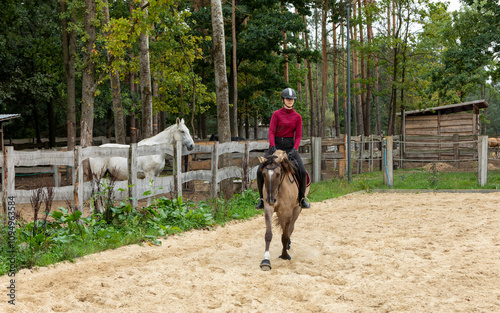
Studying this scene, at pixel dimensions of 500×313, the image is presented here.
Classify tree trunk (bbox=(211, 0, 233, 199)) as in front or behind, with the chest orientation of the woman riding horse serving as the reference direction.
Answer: behind

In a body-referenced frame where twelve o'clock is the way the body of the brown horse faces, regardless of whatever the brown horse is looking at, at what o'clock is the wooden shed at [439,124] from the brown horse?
The wooden shed is roughly at 7 o'clock from the brown horse.

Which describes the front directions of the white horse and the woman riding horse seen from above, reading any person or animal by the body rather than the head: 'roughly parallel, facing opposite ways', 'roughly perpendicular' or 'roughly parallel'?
roughly perpendicular

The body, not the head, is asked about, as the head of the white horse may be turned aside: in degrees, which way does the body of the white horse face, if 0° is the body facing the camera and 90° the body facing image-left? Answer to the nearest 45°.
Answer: approximately 270°

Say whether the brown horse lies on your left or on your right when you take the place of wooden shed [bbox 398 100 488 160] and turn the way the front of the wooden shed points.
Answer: on your right

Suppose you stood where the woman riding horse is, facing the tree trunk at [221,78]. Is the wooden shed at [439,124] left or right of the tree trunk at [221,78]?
right

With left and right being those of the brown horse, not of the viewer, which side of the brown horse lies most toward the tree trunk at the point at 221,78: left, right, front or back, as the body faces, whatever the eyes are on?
back

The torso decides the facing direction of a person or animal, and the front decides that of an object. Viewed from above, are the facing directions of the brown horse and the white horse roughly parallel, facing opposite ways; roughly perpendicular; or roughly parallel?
roughly perpendicular

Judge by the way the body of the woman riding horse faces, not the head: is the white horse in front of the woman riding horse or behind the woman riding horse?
behind

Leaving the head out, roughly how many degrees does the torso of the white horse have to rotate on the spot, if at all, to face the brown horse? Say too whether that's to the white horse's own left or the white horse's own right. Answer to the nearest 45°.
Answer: approximately 90° to the white horse's own right

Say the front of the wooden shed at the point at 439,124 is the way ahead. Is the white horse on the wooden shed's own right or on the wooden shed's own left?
on the wooden shed's own right
